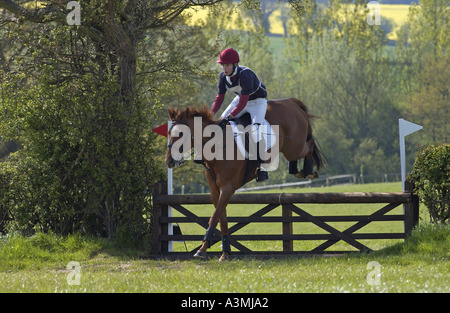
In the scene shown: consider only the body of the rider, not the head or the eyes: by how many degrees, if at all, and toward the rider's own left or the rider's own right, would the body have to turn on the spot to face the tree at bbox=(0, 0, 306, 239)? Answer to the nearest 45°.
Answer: approximately 90° to the rider's own right

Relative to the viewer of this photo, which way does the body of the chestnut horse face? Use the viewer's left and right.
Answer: facing the viewer and to the left of the viewer

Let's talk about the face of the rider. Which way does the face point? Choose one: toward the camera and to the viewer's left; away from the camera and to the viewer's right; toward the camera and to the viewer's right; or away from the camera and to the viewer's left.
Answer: toward the camera and to the viewer's left

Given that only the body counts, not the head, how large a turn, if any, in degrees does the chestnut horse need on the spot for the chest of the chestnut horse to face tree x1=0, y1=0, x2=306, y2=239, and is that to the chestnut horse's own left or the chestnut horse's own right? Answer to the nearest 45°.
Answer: approximately 90° to the chestnut horse's own right
